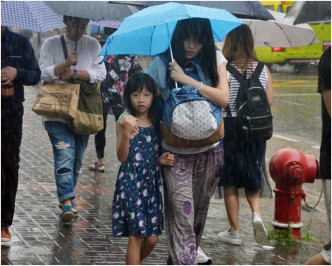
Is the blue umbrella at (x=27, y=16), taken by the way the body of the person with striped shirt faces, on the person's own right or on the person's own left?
on the person's own left

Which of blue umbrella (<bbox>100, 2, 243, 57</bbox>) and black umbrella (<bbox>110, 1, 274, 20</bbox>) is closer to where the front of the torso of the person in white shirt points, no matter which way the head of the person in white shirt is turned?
the blue umbrella

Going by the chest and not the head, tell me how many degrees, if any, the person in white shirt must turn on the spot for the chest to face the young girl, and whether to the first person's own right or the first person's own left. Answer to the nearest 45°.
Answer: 0° — they already face them

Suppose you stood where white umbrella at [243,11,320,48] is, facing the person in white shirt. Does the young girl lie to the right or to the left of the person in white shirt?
left

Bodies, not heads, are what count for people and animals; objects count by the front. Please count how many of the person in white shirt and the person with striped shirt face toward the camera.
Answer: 1

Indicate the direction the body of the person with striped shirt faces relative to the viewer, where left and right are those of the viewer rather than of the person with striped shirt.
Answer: facing away from the viewer and to the left of the viewer

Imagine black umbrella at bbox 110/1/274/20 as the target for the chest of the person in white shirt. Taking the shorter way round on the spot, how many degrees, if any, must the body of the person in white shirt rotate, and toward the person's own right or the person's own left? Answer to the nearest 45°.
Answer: approximately 90° to the person's own left
